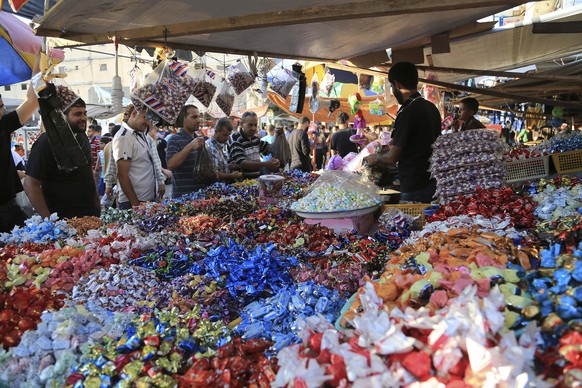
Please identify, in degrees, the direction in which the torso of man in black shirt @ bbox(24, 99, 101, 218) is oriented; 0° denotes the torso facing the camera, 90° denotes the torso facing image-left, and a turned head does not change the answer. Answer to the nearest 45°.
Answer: approximately 315°

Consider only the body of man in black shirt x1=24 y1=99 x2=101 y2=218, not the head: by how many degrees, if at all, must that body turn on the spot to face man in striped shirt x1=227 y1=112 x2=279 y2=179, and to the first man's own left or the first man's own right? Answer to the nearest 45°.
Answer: approximately 90° to the first man's own left

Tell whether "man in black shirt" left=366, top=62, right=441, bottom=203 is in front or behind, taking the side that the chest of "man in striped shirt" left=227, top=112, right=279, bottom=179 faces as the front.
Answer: in front

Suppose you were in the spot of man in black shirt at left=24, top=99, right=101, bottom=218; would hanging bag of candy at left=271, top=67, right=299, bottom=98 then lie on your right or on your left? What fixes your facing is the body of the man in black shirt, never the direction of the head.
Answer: on your left

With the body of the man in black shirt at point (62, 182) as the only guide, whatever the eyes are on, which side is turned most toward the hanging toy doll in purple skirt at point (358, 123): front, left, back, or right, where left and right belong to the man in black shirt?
left

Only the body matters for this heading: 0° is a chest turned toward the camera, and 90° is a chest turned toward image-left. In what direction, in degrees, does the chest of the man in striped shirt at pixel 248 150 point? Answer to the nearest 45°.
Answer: approximately 315°

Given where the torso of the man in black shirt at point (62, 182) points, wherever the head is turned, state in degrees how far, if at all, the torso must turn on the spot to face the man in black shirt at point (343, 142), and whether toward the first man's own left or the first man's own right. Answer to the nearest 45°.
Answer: approximately 90° to the first man's own left

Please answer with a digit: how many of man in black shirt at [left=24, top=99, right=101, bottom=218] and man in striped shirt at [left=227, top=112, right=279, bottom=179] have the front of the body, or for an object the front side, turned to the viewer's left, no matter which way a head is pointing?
0
